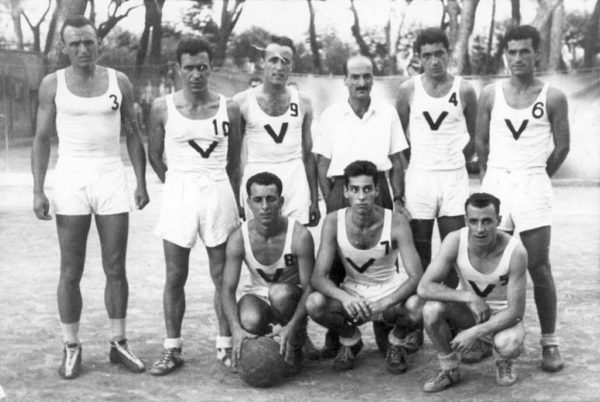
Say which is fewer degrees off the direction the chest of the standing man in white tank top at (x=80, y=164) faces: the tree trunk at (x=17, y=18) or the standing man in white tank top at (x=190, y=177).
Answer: the standing man in white tank top

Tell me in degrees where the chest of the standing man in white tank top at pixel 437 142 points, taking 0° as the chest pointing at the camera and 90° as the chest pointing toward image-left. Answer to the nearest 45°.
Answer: approximately 0°

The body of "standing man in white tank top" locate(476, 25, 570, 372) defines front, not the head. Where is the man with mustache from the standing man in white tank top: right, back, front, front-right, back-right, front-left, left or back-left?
right

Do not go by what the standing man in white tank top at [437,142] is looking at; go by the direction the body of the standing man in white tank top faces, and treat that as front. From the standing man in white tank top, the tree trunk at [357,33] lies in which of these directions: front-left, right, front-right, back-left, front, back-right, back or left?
back

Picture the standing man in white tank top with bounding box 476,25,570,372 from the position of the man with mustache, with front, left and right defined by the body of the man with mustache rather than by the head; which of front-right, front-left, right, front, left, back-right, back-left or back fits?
left

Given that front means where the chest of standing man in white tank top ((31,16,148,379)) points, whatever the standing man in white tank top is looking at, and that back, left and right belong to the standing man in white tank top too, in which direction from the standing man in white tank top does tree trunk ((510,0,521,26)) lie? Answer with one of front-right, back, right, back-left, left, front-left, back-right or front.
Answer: back-left

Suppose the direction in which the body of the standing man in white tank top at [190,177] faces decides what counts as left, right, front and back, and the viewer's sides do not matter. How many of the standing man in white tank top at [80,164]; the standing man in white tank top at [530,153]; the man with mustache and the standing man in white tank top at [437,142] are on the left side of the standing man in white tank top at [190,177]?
3

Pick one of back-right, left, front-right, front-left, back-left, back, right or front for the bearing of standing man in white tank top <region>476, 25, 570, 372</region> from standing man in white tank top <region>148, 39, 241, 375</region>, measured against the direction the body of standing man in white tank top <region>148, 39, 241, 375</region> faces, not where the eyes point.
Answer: left

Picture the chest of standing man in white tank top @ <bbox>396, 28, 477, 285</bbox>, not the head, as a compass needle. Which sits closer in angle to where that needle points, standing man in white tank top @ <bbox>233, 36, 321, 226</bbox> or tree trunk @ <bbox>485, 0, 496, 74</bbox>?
the standing man in white tank top

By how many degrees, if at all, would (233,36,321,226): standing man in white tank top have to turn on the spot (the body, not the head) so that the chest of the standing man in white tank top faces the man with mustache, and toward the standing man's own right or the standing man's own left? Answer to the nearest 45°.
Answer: approximately 90° to the standing man's own left

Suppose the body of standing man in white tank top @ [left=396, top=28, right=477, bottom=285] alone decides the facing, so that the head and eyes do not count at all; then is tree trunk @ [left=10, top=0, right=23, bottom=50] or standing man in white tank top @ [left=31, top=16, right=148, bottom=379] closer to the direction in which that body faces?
the standing man in white tank top

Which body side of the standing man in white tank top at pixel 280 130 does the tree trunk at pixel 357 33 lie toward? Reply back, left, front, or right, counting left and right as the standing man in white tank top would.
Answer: back

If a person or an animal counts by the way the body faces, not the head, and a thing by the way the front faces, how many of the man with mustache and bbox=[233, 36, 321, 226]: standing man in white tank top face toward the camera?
2
